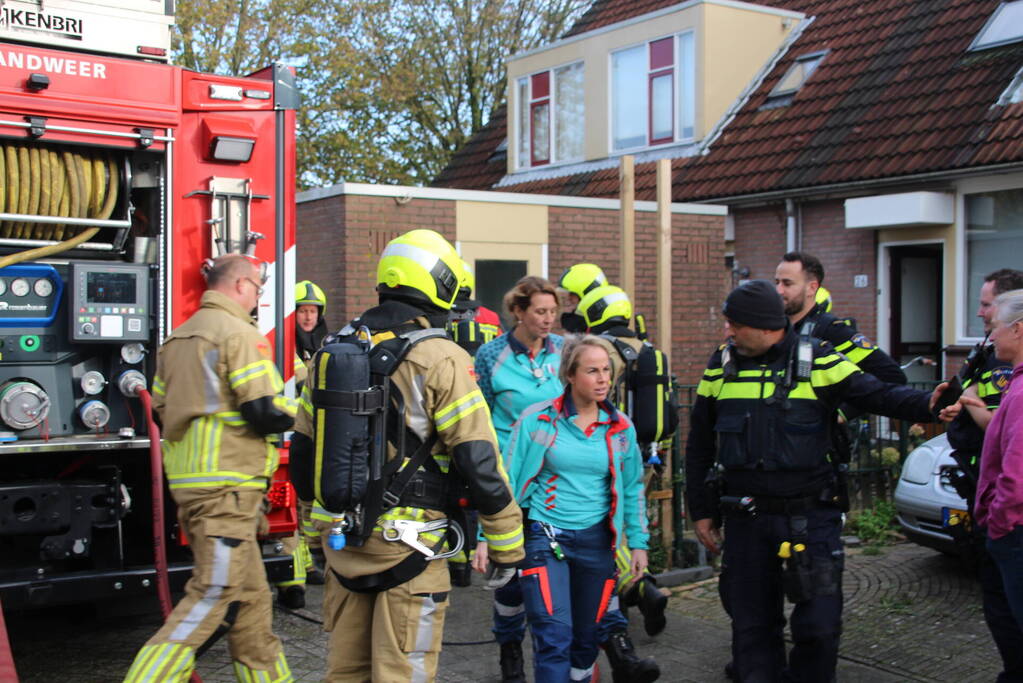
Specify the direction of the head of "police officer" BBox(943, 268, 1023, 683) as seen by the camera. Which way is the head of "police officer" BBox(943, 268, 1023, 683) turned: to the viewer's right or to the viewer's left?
to the viewer's left

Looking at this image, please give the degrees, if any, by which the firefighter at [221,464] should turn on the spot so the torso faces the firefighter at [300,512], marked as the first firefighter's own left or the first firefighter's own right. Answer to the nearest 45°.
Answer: approximately 45° to the first firefighter's own left

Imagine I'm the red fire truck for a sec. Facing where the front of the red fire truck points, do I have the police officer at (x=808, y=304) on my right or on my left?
on my right

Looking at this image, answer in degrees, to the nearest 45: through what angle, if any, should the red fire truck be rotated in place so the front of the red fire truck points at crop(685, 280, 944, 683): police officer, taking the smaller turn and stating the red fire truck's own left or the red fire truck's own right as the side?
approximately 135° to the red fire truck's own right

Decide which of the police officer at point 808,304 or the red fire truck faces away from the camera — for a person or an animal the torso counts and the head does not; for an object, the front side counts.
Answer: the red fire truck

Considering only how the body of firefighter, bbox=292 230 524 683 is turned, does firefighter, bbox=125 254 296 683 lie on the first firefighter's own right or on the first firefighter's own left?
on the first firefighter's own left

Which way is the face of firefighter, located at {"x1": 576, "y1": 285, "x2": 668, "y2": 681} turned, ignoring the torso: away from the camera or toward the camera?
away from the camera

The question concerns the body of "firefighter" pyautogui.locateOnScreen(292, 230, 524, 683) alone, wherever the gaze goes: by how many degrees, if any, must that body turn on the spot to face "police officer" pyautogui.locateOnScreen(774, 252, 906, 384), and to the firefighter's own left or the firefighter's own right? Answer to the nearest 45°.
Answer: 0° — they already face them

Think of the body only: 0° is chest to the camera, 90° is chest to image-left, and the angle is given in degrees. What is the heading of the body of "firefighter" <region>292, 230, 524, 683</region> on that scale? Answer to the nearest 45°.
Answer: approximately 225°

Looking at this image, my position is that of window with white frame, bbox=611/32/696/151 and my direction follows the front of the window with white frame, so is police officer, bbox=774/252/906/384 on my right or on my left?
on my left

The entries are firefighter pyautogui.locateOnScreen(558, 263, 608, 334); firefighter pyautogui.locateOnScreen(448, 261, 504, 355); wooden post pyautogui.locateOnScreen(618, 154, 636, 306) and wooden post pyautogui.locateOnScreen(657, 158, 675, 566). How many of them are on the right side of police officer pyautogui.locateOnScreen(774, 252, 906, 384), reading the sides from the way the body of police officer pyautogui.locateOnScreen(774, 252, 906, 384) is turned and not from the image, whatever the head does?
4

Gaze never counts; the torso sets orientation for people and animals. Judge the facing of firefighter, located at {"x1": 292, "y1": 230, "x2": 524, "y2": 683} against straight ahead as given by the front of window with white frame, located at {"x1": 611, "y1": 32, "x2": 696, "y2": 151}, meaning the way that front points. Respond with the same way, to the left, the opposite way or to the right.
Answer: the opposite way

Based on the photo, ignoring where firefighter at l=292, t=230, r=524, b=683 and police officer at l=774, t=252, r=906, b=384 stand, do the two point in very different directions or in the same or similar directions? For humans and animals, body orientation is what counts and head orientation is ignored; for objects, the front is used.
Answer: very different directions
